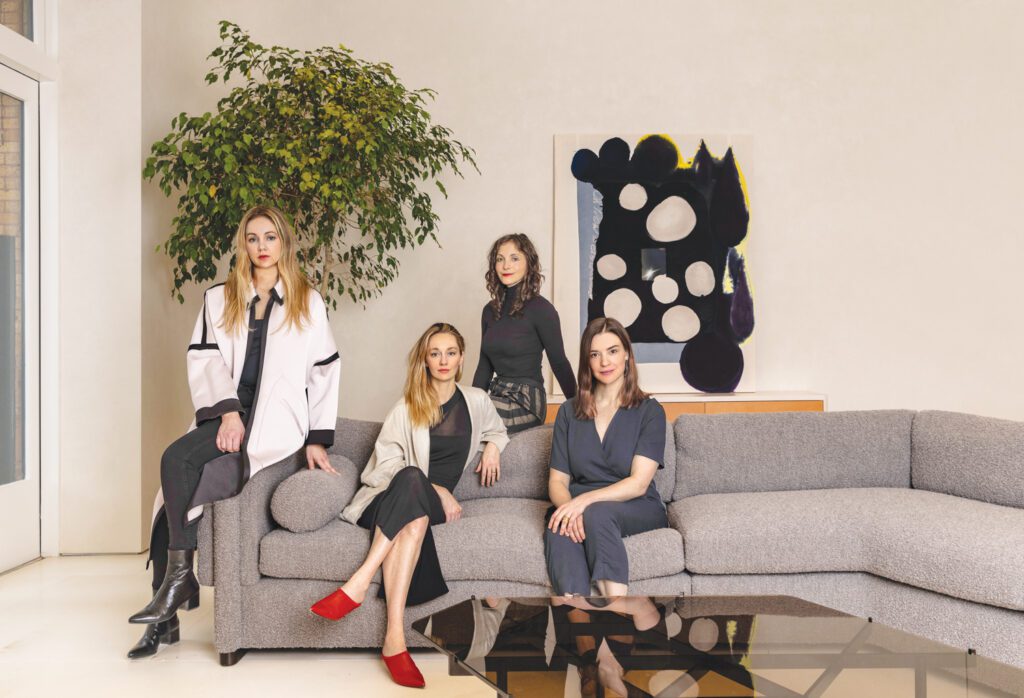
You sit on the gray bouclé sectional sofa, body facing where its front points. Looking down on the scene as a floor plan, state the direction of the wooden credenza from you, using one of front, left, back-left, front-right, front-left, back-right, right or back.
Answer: back

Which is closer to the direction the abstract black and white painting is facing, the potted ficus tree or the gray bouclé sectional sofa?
the gray bouclé sectional sofa

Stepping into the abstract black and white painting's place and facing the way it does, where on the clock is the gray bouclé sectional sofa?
The gray bouclé sectional sofa is roughly at 12 o'clock from the abstract black and white painting.

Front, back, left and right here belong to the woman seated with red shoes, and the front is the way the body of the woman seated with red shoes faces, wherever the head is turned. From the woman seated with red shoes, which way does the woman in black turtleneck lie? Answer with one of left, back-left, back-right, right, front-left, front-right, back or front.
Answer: back-left

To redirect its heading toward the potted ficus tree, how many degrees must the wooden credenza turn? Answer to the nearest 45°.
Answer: approximately 45° to its right

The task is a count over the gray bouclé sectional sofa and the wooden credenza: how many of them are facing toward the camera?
2

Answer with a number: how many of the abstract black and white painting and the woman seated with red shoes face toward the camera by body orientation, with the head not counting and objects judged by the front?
2

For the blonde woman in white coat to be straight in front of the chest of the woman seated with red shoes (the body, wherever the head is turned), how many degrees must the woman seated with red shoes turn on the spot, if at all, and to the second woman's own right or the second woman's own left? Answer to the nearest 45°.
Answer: approximately 90° to the second woman's own right

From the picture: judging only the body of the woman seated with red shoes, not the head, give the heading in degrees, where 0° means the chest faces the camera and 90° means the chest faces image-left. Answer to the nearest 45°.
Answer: approximately 0°
